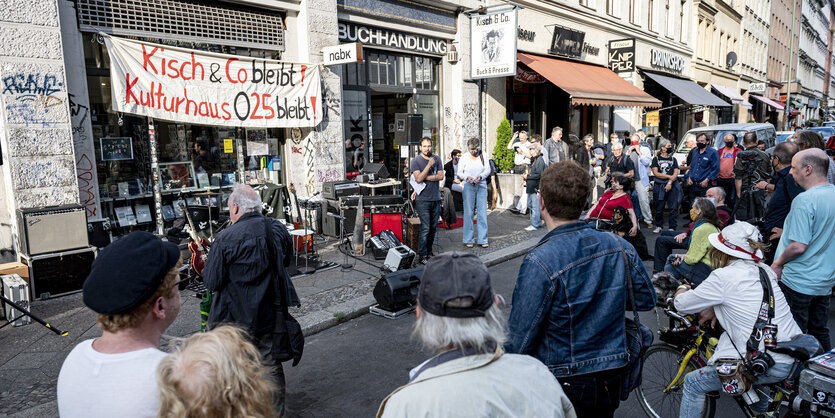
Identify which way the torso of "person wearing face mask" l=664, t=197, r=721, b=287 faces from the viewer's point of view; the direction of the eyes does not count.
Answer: to the viewer's left

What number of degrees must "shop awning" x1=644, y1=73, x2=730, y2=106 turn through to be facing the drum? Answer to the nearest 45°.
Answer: approximately 45° to its right

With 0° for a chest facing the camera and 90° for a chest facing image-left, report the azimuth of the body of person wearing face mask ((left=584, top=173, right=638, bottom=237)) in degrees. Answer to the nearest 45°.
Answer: approximately 45°

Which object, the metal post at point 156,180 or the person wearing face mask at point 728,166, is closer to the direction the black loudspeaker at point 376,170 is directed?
the person wearing face mask

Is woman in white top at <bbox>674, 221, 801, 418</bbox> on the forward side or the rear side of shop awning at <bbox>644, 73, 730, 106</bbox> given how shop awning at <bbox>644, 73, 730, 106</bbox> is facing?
on the forward side

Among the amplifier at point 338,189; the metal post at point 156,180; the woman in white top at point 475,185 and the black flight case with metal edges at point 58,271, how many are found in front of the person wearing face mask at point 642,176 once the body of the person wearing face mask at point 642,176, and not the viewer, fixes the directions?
4

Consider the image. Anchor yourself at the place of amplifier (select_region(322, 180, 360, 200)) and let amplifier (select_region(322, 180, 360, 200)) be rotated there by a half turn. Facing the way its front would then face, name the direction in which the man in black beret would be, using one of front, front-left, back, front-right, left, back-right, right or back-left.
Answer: back-left

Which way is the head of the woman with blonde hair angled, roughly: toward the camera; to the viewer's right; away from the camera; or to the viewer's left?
away from the camera

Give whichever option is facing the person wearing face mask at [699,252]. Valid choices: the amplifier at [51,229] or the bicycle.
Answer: the amplifier

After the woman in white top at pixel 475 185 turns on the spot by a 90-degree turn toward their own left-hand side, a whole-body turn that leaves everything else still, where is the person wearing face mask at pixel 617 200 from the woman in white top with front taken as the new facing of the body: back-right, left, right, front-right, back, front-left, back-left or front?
front-right

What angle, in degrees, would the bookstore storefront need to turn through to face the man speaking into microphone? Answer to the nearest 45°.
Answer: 0° — it already faces them

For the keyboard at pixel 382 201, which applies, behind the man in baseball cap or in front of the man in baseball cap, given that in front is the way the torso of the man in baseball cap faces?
in front

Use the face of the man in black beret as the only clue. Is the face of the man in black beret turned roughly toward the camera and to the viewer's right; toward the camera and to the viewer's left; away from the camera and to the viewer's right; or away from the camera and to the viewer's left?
away from the camera and to the viewer's right

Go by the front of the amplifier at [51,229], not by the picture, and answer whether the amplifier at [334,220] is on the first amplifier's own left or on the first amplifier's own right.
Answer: on the first amplifier's own left

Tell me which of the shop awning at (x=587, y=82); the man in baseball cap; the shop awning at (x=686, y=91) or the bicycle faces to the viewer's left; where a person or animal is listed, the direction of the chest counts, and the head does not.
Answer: the bicycle

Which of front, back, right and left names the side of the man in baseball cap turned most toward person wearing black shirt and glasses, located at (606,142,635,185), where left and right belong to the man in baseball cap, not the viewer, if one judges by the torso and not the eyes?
front
